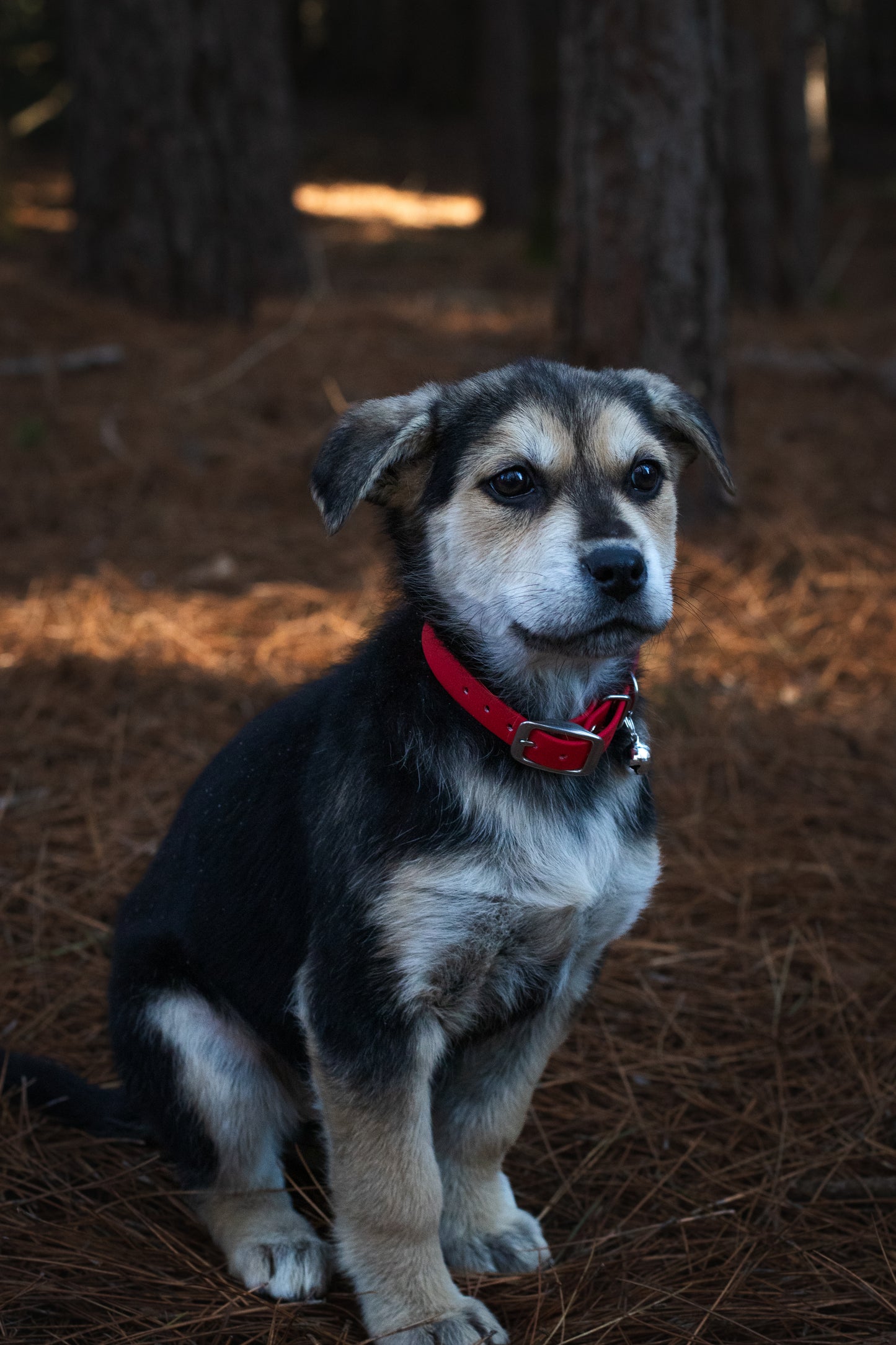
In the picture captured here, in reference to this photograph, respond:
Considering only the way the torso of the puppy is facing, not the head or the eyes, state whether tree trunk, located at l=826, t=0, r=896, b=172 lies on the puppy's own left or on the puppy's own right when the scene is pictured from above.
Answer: on the puppy's own left

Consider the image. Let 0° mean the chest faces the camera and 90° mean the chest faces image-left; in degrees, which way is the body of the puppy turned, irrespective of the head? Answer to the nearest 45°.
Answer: approximately 315°

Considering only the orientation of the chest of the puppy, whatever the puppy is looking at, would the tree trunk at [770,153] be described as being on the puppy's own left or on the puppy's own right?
on the puppy's own left

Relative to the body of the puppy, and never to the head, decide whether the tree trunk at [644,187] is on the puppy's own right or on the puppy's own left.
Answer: on the puppy's own left

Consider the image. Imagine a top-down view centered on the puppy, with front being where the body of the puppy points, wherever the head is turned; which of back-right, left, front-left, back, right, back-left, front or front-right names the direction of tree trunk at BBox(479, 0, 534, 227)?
back-left

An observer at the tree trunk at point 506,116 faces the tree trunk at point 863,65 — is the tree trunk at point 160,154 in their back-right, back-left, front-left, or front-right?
back-right

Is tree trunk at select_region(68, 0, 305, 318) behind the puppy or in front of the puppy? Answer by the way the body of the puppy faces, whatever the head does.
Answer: behind
